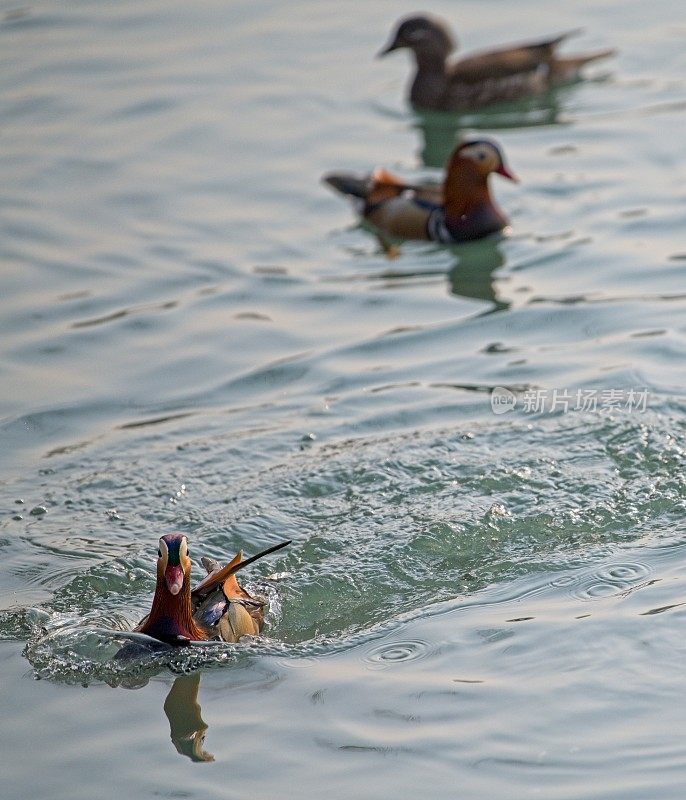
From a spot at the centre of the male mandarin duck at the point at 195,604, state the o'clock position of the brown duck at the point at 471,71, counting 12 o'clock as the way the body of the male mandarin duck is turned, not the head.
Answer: The brown duck is roughly at 5 o'clock from the male mandarin duck.

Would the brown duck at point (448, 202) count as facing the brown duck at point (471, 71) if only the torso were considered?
no

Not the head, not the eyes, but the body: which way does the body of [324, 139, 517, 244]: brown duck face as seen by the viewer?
to the viewer's right

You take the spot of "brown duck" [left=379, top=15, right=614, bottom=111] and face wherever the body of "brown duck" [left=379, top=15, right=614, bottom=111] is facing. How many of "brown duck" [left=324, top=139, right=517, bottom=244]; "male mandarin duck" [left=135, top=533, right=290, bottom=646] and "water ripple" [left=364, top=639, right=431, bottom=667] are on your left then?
3

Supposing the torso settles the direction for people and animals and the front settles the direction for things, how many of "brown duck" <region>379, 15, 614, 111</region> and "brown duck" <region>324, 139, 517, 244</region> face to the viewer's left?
1

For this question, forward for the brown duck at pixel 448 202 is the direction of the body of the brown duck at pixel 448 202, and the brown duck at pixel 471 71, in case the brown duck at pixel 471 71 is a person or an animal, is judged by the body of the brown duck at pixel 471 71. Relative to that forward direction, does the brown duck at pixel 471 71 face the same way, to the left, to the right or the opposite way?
the opposite way

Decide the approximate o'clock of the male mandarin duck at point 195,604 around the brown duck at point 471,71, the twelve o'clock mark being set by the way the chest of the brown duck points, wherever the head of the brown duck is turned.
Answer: The male mandarin duck is roughly at 9 o'clock from the brown duck.

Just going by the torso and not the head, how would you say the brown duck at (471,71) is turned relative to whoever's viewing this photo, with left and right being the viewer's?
facing to the left of the viewer

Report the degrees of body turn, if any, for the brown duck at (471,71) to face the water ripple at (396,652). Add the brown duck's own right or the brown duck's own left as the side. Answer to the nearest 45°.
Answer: approximately 90° to the brown duck's own left

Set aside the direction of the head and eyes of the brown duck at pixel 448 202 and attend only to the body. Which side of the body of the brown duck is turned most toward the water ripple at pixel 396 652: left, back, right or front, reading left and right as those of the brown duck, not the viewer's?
right

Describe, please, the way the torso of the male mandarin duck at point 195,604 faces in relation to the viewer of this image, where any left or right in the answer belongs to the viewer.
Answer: facing the viewer and to the left of the viewer

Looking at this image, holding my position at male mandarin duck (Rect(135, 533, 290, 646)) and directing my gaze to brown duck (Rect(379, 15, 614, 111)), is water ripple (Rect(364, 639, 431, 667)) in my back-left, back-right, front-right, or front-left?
front-right

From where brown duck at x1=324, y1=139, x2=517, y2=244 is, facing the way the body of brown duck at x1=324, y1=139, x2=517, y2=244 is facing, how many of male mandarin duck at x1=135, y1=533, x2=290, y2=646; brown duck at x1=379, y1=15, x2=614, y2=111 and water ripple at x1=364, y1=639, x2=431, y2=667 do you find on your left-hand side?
1

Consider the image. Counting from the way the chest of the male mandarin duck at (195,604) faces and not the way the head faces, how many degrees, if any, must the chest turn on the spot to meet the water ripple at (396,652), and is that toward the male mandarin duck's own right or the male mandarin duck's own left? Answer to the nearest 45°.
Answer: approximately 135° to the male mandarin duck's own left
